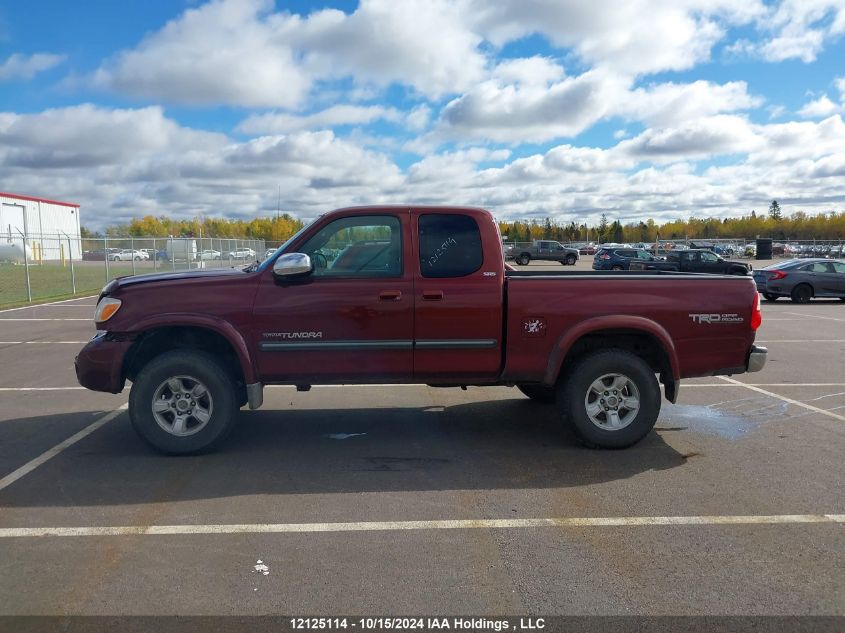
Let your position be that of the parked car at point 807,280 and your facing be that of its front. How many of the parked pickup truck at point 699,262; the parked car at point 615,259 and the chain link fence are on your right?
0

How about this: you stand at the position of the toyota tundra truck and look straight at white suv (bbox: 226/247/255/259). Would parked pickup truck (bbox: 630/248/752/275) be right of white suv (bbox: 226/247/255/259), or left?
right

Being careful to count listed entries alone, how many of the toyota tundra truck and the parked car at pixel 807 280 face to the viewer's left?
1

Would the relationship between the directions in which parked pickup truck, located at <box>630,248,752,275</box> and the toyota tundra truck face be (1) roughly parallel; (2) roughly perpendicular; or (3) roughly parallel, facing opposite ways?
roughly parallel, facing opposite ways

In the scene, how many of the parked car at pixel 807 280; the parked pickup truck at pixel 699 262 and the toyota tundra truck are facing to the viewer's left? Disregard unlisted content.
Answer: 1

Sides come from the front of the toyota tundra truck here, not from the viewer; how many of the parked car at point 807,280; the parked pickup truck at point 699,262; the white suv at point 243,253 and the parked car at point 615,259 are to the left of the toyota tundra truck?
0

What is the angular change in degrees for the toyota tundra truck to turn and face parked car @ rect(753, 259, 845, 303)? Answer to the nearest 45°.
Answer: approximately 135° to its right

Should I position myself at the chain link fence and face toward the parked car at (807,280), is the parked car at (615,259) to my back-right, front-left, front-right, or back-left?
front-left

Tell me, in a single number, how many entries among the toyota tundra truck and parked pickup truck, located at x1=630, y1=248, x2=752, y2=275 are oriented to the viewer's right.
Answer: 1

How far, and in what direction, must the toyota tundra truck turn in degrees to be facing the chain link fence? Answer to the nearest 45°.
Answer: approximately 45° to its right

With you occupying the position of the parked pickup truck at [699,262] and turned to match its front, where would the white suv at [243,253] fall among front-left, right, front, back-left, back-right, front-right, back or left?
back

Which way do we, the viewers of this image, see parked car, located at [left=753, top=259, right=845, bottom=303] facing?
facing away from the viewer and to the right of the viewer

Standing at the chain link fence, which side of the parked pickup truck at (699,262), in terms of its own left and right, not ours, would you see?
back

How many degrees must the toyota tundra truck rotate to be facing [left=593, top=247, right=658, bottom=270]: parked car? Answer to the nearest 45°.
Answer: approximately 90° to its right

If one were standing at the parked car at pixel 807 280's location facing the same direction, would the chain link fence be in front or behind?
behind

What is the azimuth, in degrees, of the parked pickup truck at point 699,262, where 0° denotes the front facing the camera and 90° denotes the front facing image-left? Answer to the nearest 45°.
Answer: approximately 270°

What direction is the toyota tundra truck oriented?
to the viewer's left

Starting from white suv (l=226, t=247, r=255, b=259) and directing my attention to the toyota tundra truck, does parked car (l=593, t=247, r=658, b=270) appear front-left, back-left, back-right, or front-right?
front-left
